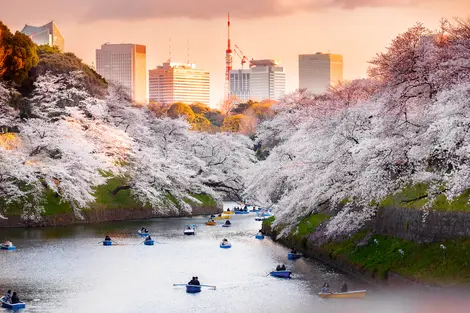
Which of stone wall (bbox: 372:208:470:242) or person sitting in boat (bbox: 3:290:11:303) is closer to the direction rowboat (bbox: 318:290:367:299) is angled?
the stone wall

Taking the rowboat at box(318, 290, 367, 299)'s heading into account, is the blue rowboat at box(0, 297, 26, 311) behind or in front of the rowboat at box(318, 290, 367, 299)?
behind

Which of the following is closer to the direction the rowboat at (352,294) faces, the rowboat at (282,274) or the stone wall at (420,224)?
the stone wall

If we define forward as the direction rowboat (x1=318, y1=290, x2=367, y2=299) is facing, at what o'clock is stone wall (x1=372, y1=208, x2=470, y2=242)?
The stone wall is roughly at 11 o'clock from the rowboat.

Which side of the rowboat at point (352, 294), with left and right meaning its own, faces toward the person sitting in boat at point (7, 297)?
back

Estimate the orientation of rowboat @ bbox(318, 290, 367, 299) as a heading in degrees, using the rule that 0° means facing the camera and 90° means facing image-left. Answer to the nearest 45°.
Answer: approximately 270°

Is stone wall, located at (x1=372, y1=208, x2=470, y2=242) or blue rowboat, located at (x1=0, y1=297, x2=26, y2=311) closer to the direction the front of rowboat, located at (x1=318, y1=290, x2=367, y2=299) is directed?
the stone wall
